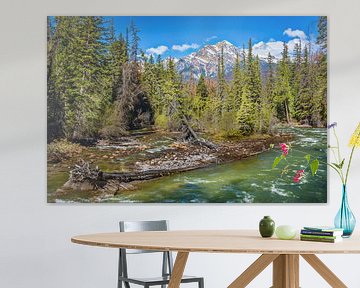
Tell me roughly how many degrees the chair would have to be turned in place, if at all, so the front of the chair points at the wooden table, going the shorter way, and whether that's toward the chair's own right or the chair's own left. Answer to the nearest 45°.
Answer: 0° — it already faces it

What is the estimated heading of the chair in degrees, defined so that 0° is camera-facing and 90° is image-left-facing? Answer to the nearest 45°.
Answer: approximately 315°

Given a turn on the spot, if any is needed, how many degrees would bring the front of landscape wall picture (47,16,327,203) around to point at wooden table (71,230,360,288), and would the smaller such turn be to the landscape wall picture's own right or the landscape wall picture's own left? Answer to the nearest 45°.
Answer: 0° — it already faces it
